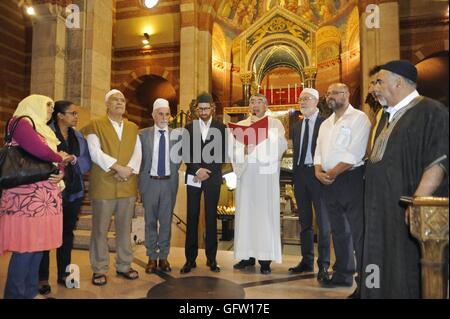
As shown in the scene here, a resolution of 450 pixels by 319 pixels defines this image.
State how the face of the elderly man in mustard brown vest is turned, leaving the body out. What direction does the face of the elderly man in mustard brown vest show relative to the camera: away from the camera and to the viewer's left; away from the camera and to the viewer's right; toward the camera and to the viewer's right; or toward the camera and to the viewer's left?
toward the camera and to the viewer's right

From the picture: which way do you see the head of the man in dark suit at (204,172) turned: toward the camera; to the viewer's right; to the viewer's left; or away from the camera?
toward the camera

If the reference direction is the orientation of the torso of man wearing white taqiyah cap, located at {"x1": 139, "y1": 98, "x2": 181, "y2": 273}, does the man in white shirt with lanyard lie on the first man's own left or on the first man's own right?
on the first man's own left

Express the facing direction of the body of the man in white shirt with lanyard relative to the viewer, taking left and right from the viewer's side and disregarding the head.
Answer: facing the viewer and to the left of the viewer

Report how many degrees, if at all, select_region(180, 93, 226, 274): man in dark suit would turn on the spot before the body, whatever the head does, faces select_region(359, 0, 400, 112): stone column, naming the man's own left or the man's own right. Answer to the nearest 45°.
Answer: approximately 135° to the man's own left

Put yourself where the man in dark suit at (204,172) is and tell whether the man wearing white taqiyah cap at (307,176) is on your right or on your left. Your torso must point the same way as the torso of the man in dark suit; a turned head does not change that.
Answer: on your left

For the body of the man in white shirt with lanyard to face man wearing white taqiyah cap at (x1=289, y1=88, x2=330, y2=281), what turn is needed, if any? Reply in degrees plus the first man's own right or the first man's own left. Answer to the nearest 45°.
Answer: approximately 90° to the first man's own right

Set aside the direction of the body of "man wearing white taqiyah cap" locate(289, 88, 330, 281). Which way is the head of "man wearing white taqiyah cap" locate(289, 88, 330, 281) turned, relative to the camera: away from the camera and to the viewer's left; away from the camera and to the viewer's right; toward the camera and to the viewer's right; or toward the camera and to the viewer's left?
toward the camera and to the viewer's left

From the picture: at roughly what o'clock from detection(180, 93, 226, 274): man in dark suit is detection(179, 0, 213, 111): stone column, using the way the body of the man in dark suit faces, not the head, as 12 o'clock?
The stone column is roughly at 6 o'clock from the man in dark suit.

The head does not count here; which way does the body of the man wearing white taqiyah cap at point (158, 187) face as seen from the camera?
toward the camera

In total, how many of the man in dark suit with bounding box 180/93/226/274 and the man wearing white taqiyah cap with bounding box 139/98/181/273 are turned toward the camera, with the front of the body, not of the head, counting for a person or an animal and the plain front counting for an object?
2

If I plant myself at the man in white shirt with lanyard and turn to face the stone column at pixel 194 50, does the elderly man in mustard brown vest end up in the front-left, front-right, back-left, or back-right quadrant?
front-left

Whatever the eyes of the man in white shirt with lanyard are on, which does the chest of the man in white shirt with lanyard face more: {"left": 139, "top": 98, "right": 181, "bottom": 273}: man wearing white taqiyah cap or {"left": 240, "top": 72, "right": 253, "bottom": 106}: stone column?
the man wearing white taqiyah cap

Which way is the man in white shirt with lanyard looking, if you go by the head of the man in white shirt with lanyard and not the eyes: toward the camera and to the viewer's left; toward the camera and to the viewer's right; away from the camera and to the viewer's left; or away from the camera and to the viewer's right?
toward the camera and to the viewer's left

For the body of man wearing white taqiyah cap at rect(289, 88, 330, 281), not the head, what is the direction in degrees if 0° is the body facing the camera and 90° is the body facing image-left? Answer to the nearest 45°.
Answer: approximately 45°
